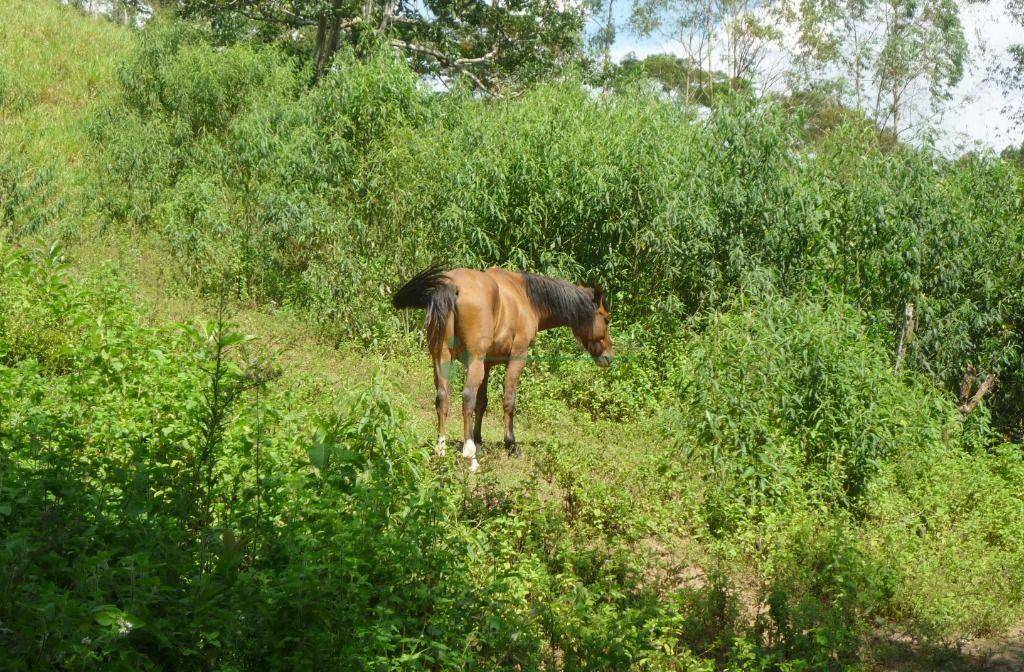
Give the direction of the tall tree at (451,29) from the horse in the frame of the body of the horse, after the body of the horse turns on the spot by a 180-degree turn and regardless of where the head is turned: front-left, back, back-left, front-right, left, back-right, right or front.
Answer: back-right

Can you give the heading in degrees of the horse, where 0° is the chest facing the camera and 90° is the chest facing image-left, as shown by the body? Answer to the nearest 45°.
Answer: approximately 225°

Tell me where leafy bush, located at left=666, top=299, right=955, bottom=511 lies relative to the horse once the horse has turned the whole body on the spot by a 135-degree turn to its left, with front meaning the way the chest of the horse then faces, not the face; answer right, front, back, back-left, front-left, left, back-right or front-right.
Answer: back
